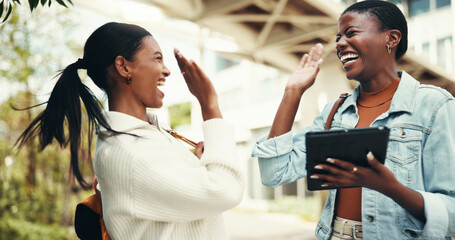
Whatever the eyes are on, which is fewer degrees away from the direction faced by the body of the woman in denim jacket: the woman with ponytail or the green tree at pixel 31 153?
the woman with ponytail

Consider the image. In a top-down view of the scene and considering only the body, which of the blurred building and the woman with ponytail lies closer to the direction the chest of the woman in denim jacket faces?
the woman with ponytail

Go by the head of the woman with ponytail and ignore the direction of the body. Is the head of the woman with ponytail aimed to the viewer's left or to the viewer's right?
to the viewer's right

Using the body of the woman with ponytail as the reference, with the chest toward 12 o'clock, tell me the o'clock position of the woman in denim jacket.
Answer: The woman in denim jacket is roughly at 12 o'clock from the woman with ponytail.

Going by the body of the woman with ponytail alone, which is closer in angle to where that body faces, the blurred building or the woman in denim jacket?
the woman in denim jacket

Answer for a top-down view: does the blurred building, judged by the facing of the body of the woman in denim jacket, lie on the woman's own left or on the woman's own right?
on the woman's own right

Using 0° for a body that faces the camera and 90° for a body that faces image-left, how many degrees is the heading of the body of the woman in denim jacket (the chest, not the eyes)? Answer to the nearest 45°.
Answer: approximately 45°

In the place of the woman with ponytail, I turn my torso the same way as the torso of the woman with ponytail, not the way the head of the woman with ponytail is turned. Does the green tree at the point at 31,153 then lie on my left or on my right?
on my left

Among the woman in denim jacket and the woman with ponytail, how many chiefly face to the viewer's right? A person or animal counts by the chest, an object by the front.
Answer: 1

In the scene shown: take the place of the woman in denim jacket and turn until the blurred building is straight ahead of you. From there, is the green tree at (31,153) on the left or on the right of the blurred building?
left

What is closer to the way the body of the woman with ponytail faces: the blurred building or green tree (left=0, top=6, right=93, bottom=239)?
the blurred building

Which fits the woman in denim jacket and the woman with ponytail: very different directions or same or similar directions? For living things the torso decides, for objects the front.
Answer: very different directions

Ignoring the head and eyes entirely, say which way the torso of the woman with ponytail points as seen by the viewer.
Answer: to the viewer's right

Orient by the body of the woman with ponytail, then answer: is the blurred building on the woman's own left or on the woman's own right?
on the woman's own left
